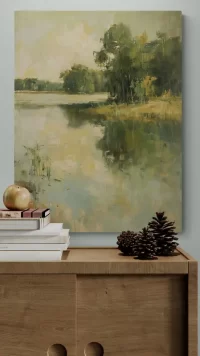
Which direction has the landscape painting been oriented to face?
toward the camera

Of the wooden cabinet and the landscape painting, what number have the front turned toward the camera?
2

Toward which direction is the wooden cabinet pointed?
toward the camera
